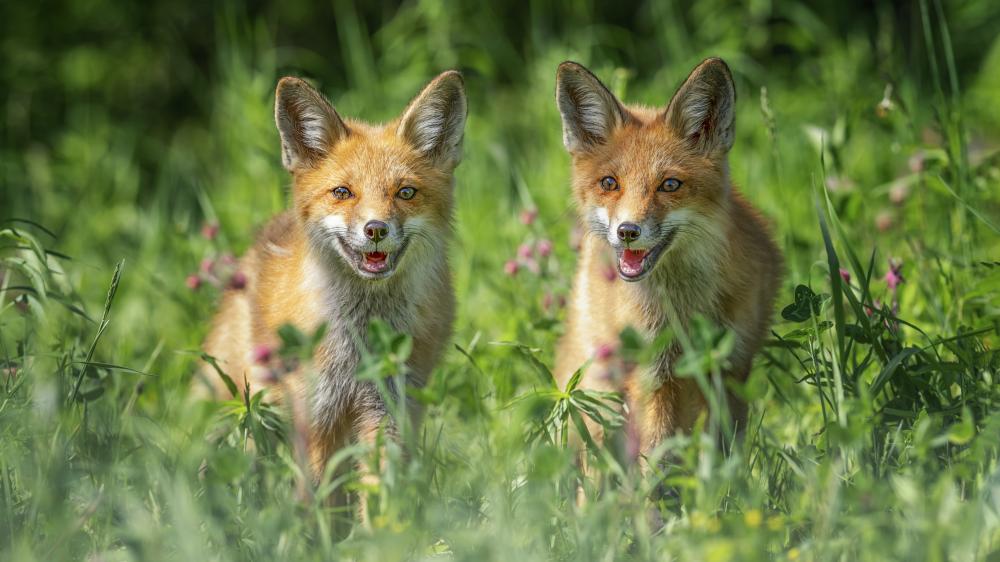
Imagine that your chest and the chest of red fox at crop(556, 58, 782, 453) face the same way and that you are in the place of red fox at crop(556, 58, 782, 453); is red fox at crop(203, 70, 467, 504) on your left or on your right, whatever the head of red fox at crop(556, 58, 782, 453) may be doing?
on your right

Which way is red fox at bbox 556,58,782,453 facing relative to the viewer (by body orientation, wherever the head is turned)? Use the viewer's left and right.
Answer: facing the viewer
